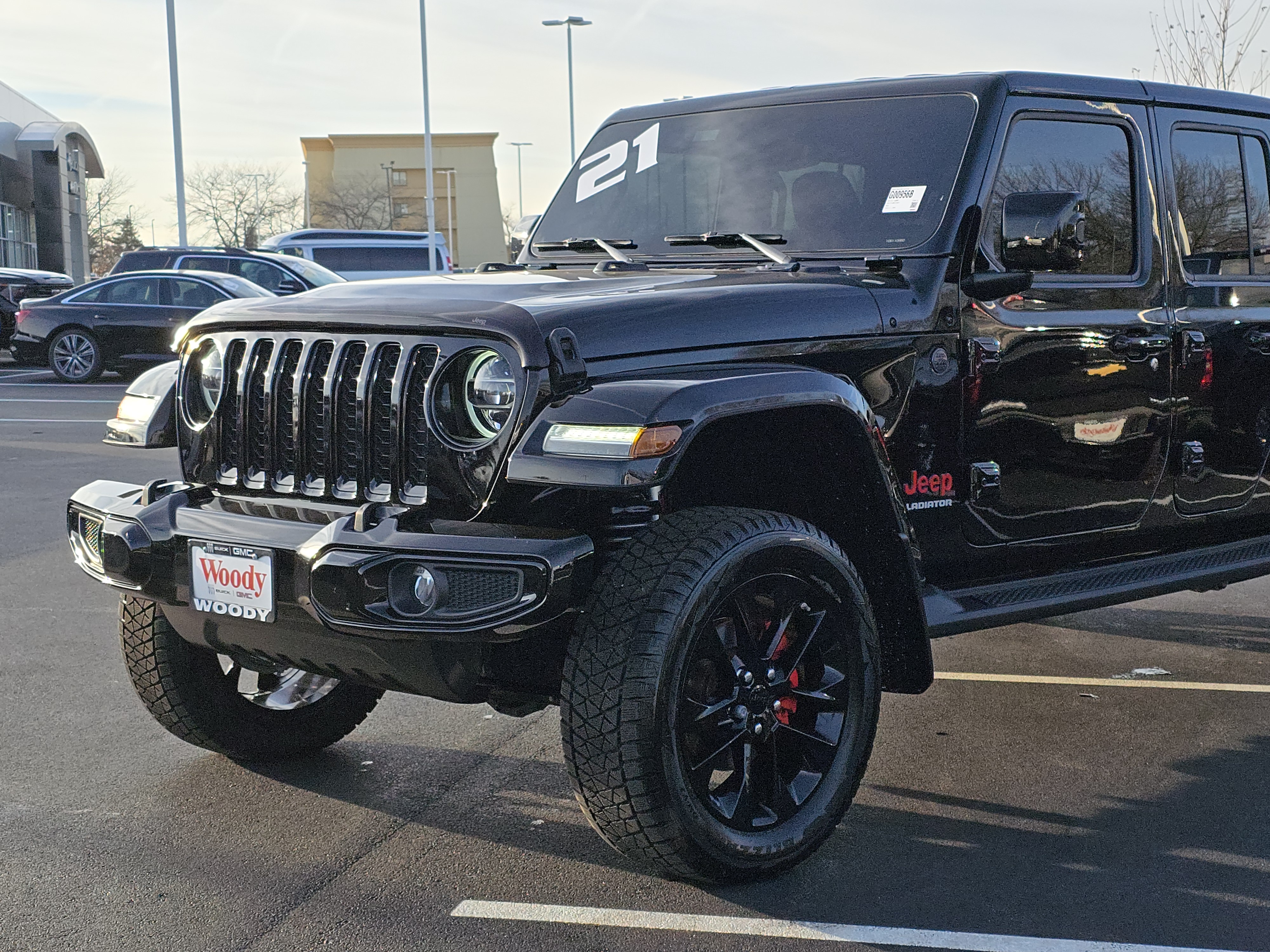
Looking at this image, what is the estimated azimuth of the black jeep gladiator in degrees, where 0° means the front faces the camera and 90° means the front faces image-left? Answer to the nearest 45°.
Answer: approximately 45°

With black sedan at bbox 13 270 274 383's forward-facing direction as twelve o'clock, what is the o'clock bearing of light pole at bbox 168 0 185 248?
The light pole is roughly at 9 o'clock from the black sedan.

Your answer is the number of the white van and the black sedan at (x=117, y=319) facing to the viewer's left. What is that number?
1

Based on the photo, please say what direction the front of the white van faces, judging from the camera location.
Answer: facing to the left of the viewer

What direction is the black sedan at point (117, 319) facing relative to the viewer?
to the viewer's right

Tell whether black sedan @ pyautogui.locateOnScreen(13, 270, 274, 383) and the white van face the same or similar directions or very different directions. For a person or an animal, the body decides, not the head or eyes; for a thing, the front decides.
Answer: very different directions

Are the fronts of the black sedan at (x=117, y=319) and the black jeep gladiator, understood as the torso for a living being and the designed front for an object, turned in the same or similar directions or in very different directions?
very different directions

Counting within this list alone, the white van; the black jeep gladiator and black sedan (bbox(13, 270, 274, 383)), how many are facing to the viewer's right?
1

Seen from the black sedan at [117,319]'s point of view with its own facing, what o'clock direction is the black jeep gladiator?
The black jeep gladiator is roughly at 3 o'clock from the black sedan.

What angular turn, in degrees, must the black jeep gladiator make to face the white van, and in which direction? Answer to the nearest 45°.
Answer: approximately 135° to its right

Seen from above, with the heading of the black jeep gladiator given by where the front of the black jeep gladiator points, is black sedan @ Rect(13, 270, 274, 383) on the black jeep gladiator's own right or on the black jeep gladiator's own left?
on the black jeep gladiator's own right
